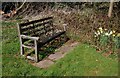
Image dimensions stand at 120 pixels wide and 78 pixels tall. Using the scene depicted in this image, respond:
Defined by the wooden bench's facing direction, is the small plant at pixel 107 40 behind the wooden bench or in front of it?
in front

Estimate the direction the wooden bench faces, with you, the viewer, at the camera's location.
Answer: facing the viewer and to the right of the viewer
